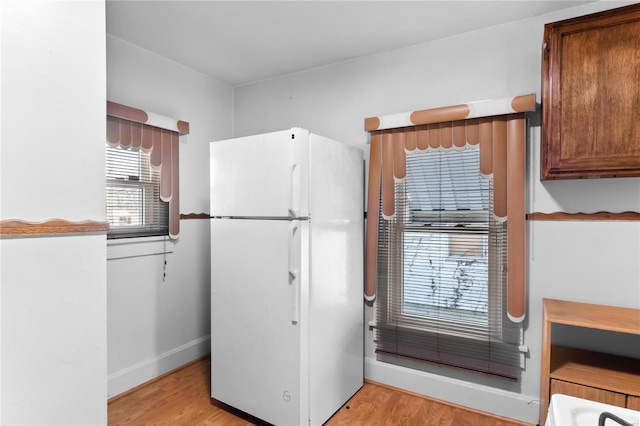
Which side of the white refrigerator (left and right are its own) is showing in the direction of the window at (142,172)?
right

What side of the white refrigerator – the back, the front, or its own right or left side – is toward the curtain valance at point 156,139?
right

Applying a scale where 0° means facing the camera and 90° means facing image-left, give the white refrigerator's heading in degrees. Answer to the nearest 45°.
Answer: approximately 45°

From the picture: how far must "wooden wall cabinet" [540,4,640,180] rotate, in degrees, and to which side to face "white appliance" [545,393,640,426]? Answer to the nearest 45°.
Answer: approximately 45° to its left

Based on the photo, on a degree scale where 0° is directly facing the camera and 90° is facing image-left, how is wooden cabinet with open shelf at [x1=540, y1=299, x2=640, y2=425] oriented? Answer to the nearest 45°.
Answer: approximately 45°
